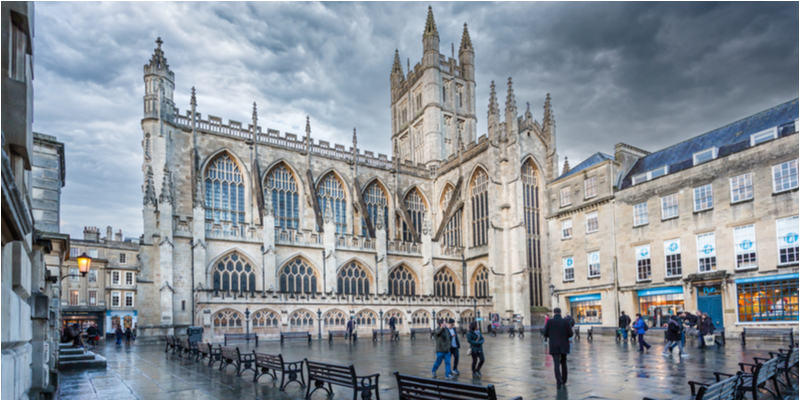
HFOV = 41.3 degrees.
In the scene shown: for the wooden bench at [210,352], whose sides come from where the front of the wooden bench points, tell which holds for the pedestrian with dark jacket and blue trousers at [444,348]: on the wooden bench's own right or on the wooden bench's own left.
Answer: on the wooden bench's own right

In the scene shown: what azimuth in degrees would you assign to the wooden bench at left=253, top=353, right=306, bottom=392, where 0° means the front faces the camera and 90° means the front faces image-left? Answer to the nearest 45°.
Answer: approximately 225°

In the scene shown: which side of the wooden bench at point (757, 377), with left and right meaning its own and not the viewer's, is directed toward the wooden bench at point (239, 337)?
front

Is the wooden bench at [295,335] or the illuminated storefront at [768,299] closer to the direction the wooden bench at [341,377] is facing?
the illuminated storefront

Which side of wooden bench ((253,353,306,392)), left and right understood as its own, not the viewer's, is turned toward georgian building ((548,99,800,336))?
front

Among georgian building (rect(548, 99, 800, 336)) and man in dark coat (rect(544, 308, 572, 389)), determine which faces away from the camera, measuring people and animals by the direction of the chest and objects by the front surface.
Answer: the man in dark coat

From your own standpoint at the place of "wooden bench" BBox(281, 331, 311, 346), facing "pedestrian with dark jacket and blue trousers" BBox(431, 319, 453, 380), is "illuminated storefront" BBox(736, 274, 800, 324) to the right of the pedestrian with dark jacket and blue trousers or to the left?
left

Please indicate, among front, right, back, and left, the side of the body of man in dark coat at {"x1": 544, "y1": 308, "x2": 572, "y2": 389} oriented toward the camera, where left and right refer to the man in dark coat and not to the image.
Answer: back

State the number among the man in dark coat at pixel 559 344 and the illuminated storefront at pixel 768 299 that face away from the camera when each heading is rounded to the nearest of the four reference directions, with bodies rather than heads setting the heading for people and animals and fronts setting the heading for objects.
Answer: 1

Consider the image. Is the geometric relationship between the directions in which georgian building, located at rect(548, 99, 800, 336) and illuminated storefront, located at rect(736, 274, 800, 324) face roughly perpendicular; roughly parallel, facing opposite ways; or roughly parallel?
roughly parallel
